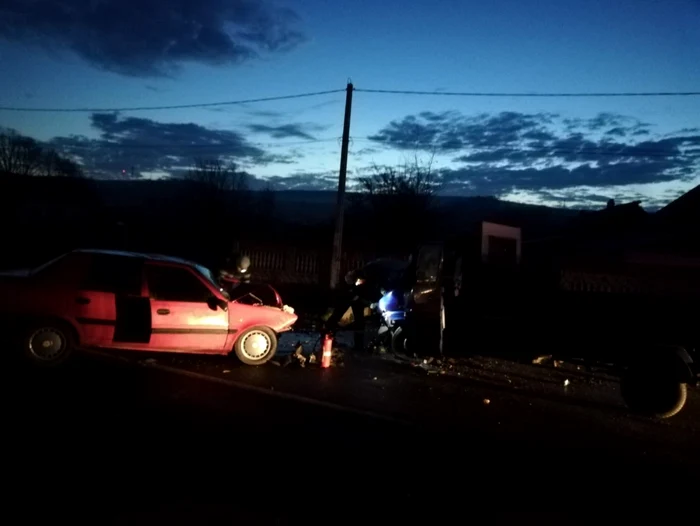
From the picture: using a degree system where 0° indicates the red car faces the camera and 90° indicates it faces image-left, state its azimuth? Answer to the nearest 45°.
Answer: approximately 270°

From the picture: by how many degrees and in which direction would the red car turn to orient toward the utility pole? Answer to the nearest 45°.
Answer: approximately 45° to its left

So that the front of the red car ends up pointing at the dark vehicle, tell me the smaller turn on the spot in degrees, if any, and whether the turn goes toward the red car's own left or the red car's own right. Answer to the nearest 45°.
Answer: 0° — it already faces it

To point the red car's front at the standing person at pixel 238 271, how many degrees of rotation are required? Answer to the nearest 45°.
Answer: approximately 45° to its left
